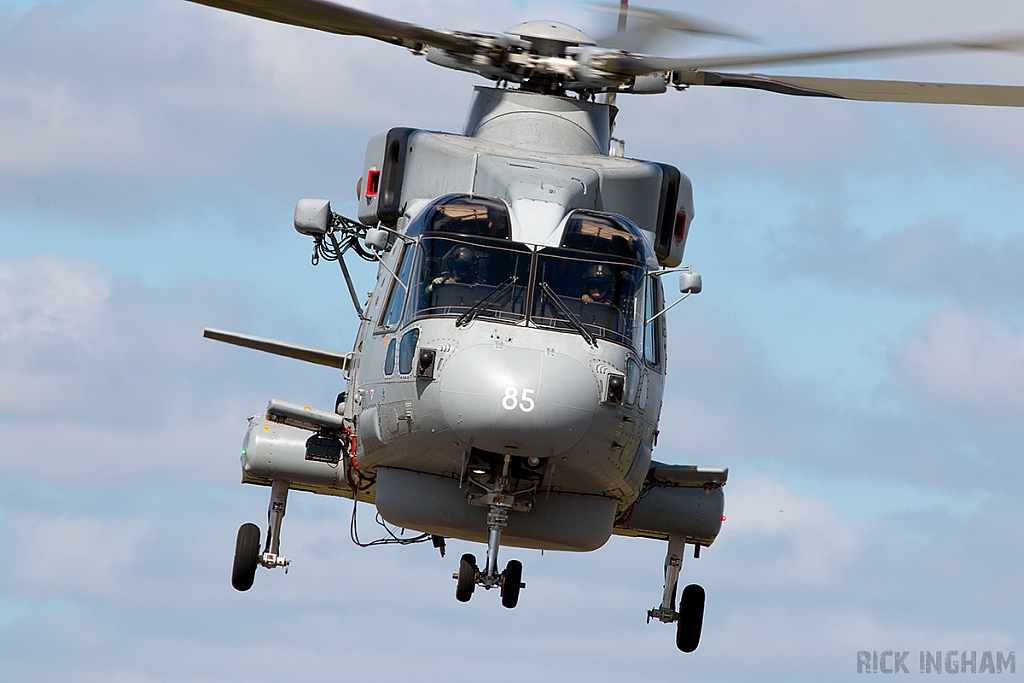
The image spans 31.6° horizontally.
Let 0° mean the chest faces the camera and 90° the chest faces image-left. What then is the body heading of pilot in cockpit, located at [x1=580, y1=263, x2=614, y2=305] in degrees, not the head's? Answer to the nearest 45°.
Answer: approximately 0°

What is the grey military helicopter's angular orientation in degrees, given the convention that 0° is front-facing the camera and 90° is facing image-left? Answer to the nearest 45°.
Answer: approximately 0°

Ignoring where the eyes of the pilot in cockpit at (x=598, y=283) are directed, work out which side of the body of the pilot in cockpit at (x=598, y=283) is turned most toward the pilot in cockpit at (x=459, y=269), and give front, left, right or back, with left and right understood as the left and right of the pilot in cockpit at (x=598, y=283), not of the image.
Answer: right
